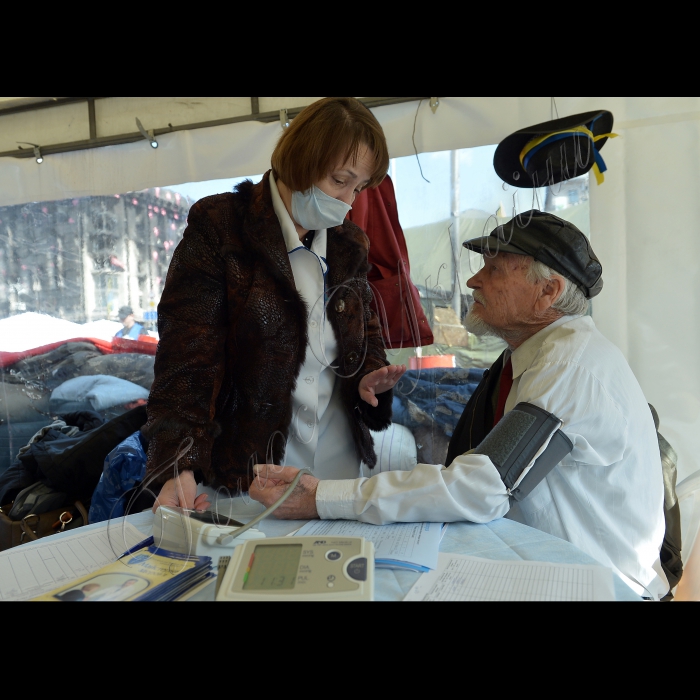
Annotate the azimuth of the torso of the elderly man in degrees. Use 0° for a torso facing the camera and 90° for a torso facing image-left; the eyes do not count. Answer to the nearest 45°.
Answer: approximately 90°

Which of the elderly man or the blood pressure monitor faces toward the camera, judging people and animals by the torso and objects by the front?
the blood pressure monitor

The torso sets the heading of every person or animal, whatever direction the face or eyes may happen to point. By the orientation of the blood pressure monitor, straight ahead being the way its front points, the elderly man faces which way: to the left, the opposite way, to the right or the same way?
to the right

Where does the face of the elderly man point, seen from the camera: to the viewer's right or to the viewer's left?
to the viewer's left

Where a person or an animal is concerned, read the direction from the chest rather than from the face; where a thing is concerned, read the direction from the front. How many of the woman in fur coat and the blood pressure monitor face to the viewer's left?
0

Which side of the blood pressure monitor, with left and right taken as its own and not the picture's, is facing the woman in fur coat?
back

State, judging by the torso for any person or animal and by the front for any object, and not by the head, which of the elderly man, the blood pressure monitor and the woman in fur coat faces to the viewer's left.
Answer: the elderly man

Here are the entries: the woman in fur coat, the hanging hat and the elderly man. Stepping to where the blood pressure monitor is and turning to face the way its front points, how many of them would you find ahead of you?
0

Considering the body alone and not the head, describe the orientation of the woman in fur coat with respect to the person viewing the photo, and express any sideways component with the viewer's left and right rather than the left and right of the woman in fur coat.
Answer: facing the viewer and to the right of the viewer

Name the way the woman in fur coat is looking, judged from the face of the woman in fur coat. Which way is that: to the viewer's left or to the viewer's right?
to the viewer's right

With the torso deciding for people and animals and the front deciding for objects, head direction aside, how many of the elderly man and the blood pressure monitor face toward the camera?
1

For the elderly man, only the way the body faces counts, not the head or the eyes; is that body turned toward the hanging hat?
no

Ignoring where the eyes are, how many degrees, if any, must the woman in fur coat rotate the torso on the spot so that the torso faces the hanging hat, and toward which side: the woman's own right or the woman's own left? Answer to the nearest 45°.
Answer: approximately 90° to the woman's own left

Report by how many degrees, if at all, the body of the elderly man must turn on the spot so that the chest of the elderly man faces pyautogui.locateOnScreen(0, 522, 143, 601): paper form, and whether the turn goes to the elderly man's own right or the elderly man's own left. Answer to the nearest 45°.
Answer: approximately 45° to the elderly man's own left

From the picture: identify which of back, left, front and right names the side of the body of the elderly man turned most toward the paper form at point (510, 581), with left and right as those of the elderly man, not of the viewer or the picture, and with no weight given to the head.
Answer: left

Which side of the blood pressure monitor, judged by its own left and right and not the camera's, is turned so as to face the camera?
front

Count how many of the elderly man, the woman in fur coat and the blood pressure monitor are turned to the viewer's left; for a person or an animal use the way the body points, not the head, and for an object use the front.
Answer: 1
